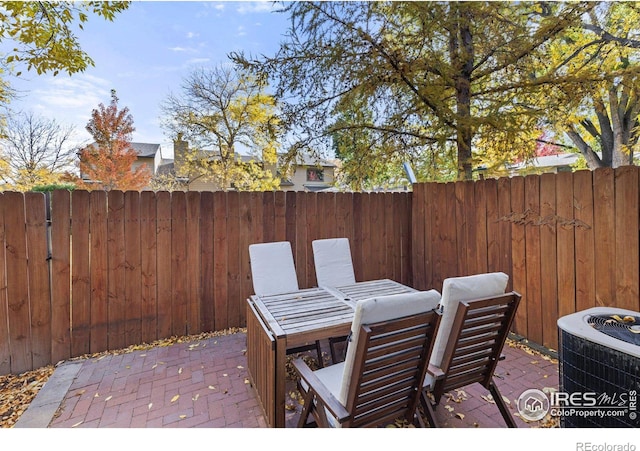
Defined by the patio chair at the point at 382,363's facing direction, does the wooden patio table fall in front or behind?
in front

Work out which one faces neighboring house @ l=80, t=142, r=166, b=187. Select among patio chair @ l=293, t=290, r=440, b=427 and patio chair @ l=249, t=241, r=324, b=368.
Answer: patio chair @ l=293, t=290, r=440, b=427

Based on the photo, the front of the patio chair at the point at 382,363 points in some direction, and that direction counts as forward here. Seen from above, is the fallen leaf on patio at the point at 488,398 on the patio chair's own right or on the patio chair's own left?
on the patio chair's own right

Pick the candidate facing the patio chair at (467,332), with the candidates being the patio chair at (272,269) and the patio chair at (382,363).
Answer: the patio chair at (272,269)

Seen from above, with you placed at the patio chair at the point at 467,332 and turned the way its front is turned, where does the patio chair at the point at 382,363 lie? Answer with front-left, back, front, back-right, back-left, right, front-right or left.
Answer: left

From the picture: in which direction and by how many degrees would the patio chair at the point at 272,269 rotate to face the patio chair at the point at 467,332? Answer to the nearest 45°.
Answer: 0° — it already faces it

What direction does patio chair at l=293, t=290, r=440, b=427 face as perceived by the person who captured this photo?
facing away from the viewer and to the left of the viewer

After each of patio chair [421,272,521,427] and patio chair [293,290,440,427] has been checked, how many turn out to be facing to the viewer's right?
0

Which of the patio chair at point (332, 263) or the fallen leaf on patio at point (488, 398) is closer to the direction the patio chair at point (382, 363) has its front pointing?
the patio chair

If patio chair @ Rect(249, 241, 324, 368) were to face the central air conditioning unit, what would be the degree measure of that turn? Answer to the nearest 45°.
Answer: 0° — it already faces it

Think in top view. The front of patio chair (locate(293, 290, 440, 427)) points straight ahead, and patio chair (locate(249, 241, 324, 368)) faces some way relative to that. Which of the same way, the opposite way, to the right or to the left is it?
the opposite way

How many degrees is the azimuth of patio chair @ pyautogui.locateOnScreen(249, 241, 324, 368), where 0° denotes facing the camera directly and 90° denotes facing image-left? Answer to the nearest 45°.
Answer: approximately 315°

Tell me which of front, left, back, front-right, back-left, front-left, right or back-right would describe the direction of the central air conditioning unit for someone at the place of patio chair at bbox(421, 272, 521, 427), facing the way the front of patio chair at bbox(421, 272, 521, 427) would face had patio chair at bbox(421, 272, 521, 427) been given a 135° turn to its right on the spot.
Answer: front

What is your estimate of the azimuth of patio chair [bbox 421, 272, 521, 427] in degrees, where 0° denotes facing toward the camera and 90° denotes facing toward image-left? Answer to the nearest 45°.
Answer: approximately 135°
